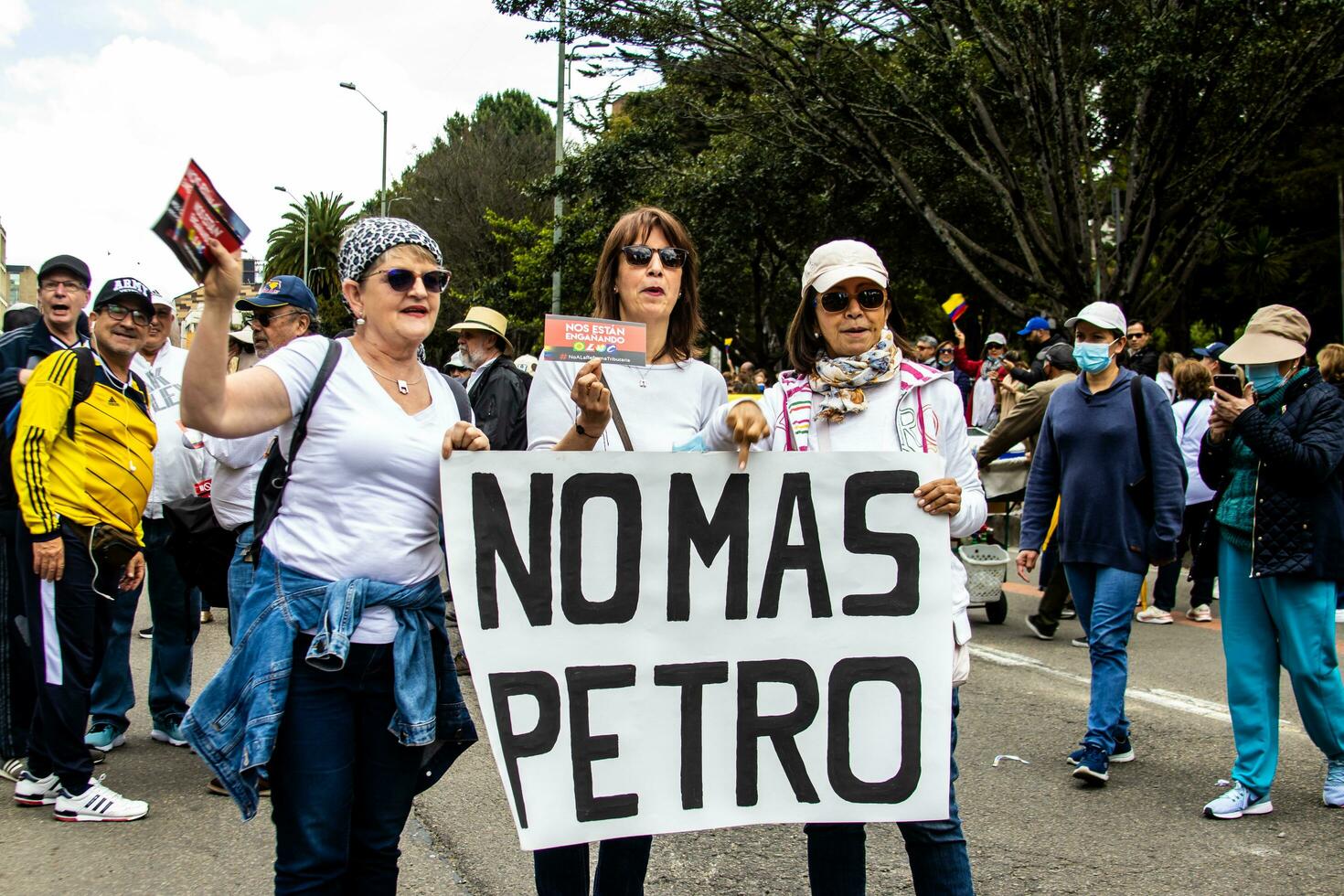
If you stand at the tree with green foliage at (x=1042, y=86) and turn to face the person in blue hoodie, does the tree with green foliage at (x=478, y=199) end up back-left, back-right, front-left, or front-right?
back-right

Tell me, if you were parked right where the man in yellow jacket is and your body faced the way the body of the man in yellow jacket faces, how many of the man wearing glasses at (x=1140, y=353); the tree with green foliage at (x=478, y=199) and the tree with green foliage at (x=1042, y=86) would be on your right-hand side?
0

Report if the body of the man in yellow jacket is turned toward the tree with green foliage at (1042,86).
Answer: no

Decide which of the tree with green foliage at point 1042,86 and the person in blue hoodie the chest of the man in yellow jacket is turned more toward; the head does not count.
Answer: the person in blue hoodie

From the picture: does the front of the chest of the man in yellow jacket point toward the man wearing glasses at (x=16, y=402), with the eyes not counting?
no

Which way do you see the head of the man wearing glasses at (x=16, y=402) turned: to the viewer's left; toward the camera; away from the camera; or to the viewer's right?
toward the camera

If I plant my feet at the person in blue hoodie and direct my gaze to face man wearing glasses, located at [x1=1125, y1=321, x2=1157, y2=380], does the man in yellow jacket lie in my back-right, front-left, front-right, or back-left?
back-left

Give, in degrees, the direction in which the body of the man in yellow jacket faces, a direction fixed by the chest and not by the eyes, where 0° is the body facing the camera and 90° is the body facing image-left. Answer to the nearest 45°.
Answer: approximately 315°

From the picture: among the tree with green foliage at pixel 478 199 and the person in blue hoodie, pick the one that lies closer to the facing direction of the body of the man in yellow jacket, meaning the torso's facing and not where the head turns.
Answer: the person in blue hoodie

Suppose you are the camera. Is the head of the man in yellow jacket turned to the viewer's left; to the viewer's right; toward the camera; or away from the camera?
toward the camera

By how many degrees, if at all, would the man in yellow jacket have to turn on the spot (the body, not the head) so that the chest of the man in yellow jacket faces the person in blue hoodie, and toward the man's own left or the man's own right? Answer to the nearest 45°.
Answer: approximately 45° to the man's own left

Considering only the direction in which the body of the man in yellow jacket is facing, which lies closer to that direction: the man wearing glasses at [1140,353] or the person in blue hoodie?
the person in blue hoodie

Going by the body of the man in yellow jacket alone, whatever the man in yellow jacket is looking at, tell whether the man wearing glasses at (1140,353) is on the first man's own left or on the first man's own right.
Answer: on the first man's own left
